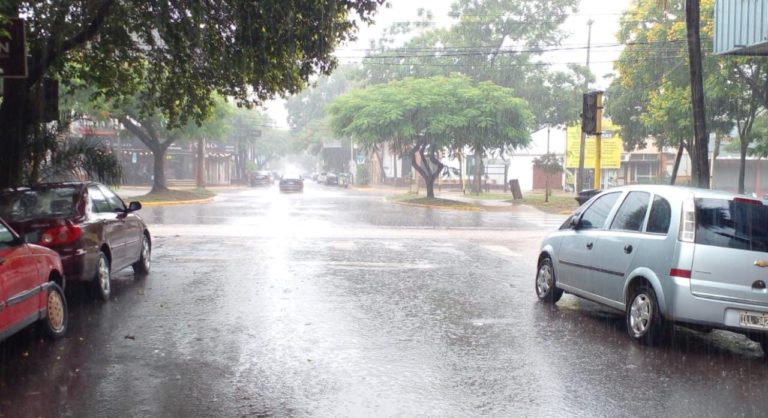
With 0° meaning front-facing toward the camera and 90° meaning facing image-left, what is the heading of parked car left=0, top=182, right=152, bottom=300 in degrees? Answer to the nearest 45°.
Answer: approximately 225°

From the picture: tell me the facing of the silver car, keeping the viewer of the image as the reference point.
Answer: facing away from the viewer and to the left of the viewer

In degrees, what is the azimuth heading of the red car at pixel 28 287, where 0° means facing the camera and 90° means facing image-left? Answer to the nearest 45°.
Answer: approximately 225°

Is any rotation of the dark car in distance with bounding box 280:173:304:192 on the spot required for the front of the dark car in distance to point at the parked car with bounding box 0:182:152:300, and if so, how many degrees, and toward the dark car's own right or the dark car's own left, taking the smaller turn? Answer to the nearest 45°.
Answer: approximately 180°

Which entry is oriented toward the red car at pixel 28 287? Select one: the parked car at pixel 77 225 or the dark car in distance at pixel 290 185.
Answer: the dark car in distance

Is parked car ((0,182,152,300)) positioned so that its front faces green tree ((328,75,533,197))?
yes

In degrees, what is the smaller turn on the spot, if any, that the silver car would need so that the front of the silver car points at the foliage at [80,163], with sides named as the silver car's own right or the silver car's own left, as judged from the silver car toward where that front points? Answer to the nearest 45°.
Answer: approximately 45° to the silver car's own left

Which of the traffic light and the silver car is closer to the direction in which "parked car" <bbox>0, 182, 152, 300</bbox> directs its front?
the traffic light

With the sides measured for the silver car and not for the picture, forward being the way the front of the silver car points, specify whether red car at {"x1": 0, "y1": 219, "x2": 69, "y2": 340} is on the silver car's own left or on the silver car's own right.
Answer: on the silver car's own left
